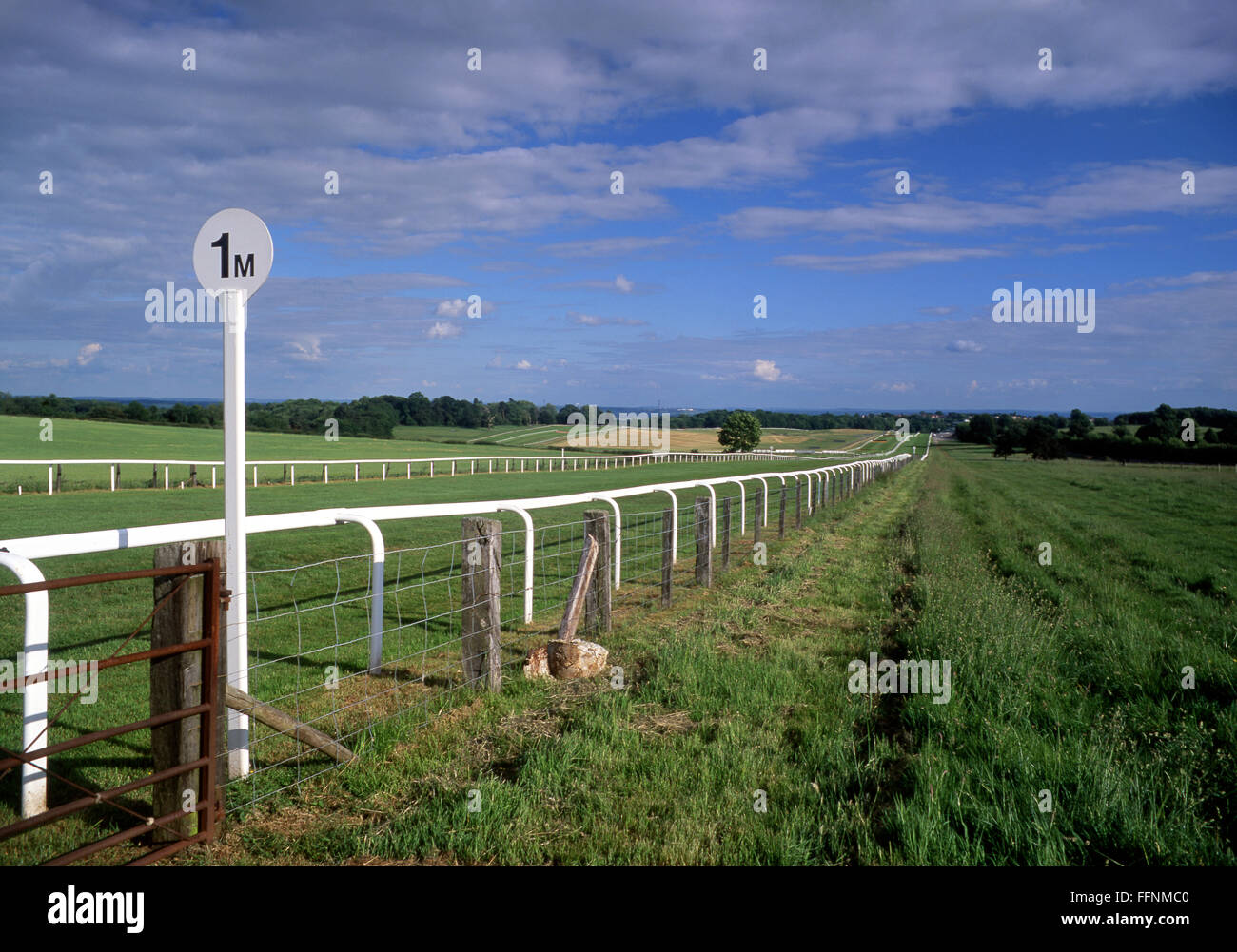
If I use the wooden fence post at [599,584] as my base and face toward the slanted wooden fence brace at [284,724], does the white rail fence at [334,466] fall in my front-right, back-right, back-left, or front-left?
back-right

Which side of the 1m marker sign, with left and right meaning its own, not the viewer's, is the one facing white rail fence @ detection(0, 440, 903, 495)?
back

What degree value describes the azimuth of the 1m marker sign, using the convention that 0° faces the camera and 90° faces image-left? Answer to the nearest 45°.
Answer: approximately 0°

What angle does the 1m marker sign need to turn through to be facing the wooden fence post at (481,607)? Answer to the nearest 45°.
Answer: approximately 135° to its left
